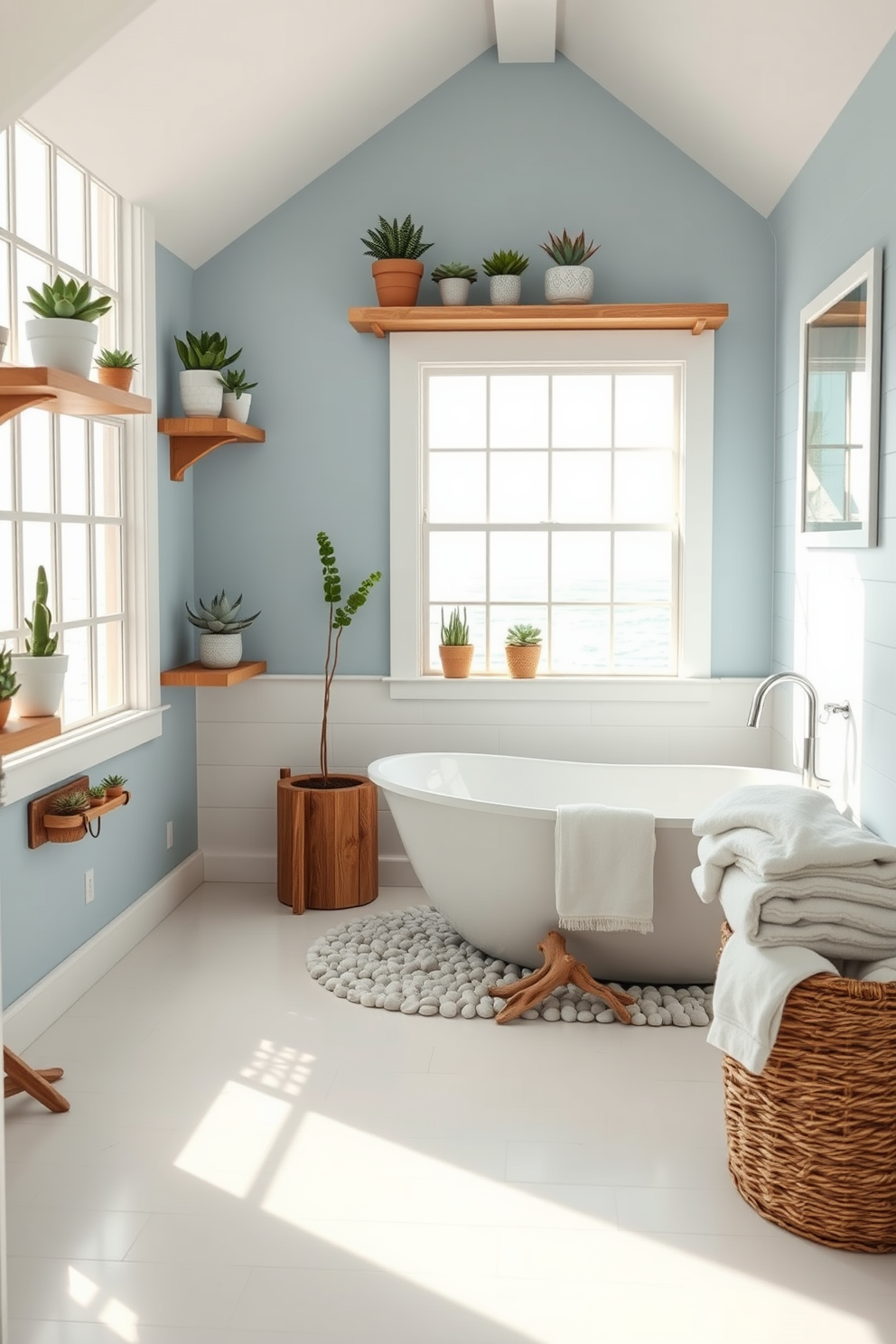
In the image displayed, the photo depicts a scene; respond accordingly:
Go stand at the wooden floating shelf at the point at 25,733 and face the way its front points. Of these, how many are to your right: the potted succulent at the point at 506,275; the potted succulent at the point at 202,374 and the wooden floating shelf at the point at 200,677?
0

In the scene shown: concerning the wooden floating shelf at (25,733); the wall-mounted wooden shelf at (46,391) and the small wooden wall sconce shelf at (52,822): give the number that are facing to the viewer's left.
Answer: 0

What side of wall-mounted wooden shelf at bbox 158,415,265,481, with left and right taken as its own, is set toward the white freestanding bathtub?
front

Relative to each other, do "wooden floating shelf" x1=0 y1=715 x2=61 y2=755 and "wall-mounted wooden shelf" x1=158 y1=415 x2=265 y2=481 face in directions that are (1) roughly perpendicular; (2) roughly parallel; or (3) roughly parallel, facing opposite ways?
roughly parallel

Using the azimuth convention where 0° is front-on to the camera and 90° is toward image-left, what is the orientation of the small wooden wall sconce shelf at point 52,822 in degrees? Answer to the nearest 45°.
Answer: approximately 315°

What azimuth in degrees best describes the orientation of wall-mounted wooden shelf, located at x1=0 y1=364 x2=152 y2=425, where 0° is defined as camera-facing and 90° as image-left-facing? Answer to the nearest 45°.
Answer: approximately 315°

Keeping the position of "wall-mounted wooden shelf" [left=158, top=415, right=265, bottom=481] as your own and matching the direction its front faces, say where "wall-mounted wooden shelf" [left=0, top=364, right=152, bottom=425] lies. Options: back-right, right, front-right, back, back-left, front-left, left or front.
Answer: front-right

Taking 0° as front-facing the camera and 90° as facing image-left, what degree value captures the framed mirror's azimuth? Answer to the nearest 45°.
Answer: approximately 45°

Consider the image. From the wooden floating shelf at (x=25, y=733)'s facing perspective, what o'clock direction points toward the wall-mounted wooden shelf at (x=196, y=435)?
The wall-mounted wooden shelf is roughly at 8 o'clock from the wooden floating shelf.

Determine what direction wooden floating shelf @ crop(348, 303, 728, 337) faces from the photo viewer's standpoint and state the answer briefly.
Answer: facing the viewer

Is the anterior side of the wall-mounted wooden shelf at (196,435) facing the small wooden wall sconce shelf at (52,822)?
no

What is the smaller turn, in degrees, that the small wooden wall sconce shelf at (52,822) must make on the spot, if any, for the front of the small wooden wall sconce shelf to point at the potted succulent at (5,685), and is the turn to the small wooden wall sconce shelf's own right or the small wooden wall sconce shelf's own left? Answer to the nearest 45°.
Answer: approximately 45° to the small wooden wall sconce shelf's own right
